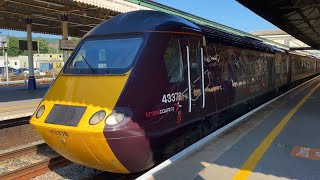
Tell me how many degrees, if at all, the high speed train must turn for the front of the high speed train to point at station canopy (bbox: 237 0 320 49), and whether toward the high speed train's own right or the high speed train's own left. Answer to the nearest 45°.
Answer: approximately 180°

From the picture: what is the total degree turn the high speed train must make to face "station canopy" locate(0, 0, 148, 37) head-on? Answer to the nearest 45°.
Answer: approximately 90° to its right

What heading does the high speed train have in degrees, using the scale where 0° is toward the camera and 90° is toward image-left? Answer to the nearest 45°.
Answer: approximately 45°
